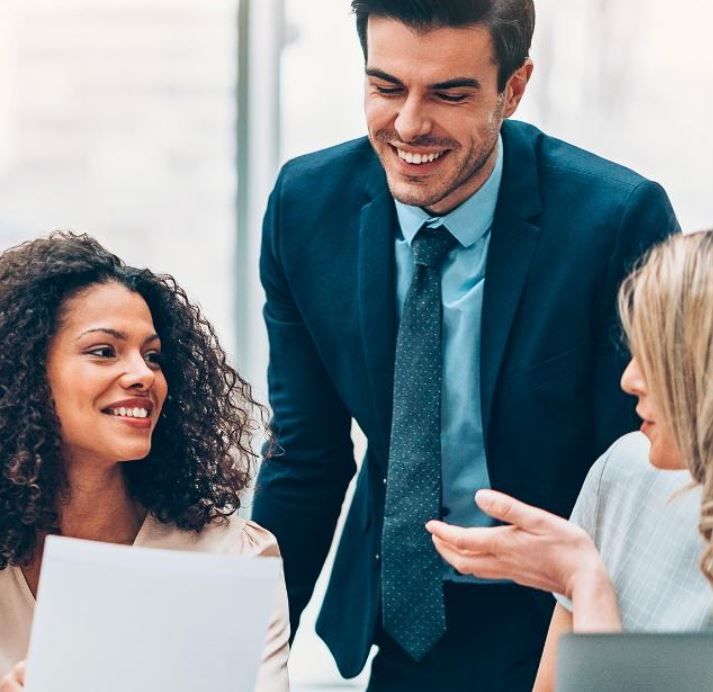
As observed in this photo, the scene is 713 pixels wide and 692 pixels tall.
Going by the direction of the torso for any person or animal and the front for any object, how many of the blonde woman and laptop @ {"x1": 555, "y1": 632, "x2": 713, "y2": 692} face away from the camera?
1

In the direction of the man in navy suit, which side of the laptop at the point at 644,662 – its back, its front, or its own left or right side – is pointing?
front

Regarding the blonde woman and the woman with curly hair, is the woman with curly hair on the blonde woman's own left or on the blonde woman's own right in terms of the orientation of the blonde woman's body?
on the blonde woman's own right

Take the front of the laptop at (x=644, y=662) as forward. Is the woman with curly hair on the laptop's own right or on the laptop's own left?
on the laptop's own left

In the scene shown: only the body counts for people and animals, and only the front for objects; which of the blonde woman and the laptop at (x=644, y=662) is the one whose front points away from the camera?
the laptop

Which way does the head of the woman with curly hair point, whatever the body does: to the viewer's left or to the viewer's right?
to the viewer's right

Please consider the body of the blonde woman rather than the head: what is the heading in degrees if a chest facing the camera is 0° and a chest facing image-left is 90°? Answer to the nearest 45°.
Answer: approximately 45°

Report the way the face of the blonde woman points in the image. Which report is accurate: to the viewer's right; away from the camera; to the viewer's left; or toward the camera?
to the viewer's left

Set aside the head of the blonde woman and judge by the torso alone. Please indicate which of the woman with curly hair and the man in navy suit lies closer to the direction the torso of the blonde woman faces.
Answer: the woman with curly hair

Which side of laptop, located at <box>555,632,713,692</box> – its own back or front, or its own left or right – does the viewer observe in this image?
back
